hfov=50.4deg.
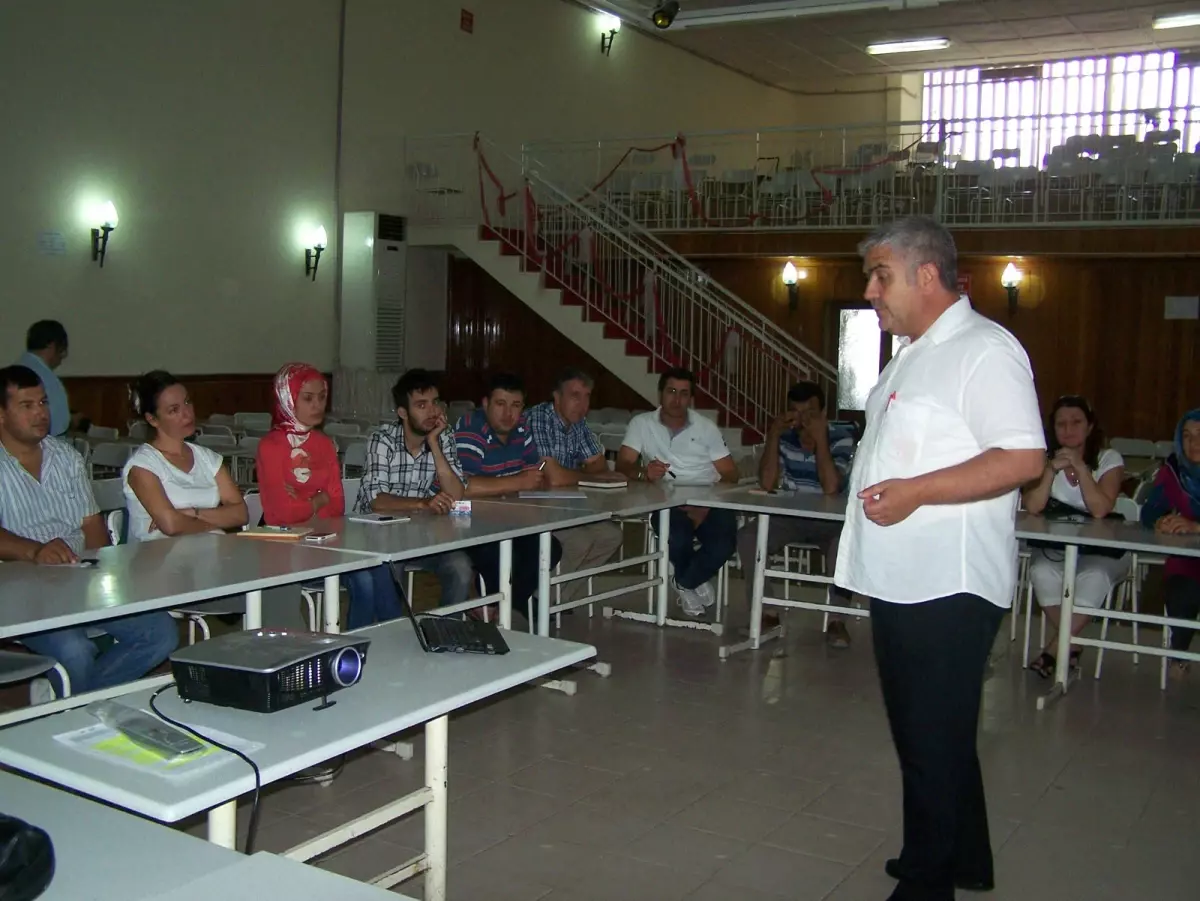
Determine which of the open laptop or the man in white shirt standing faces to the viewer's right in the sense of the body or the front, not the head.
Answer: the open laptop

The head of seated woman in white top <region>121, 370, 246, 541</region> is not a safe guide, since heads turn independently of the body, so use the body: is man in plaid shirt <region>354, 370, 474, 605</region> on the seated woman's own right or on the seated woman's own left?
on the seated woman's own left

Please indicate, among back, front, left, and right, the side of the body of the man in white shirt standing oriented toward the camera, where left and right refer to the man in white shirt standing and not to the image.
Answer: left

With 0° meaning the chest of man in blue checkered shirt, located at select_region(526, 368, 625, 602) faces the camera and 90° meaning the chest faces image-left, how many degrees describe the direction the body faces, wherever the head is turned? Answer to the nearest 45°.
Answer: approximately 315°

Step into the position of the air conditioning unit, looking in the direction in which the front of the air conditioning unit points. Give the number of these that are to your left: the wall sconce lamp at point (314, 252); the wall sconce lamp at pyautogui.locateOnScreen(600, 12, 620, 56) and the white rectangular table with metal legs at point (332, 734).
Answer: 1

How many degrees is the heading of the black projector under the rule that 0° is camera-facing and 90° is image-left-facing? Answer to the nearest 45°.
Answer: approximately 315°

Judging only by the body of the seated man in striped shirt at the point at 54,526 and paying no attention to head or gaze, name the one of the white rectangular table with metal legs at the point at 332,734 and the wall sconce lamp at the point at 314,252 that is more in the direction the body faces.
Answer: the white rectangular table with metal legs

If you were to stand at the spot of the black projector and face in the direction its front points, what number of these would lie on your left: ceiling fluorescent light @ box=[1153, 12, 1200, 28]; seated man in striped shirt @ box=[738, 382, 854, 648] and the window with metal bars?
3

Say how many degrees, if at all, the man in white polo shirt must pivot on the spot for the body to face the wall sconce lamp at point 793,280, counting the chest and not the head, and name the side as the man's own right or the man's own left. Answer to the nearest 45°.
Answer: approximately 180°

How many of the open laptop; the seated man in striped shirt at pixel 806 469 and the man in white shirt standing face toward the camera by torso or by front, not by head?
1

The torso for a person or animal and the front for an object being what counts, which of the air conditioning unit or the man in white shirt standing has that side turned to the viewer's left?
the man in white shirt standing

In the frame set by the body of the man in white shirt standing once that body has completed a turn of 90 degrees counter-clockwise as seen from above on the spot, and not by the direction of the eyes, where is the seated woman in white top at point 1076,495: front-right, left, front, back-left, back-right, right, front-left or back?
back
